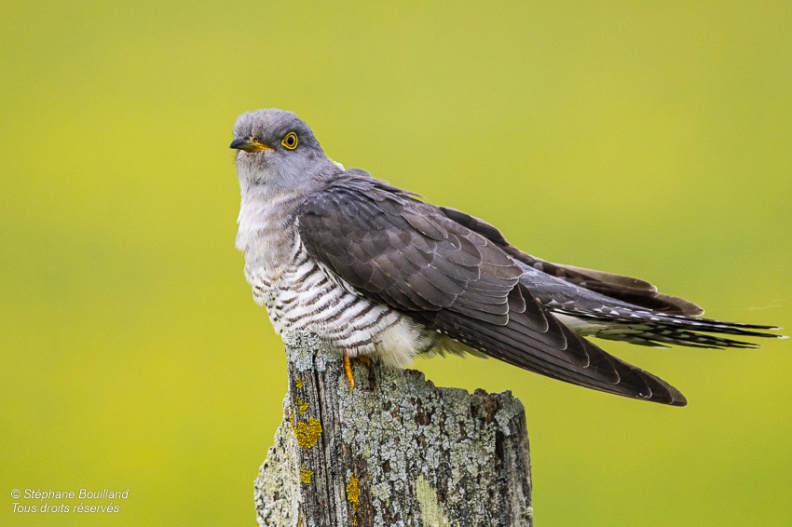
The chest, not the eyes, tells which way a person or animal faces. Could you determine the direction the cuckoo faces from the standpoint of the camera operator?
facing to the left of the viewer
